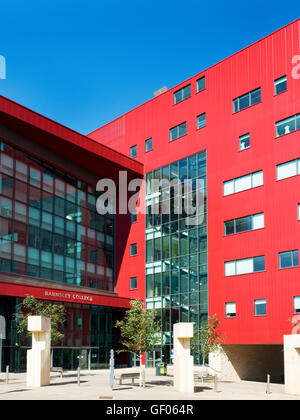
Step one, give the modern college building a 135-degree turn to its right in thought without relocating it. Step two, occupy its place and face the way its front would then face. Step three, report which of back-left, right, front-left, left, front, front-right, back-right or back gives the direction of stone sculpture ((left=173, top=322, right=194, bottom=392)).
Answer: left

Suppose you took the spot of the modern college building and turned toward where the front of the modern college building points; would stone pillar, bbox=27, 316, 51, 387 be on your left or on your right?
on your right

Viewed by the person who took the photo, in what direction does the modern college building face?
facing the viewer and to the right of the viewer

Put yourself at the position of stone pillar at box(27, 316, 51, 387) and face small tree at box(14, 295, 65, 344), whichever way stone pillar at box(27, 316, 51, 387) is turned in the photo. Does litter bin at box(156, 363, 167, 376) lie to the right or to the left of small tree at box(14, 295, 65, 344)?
right
